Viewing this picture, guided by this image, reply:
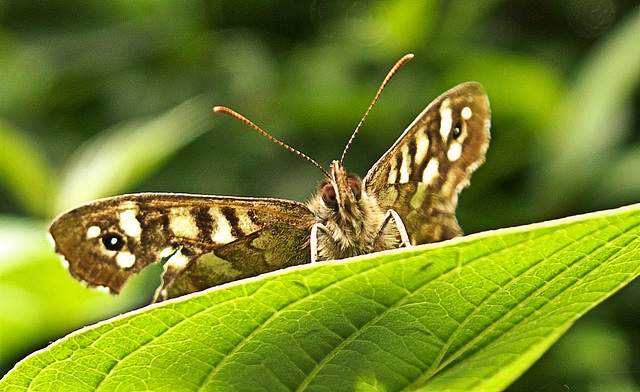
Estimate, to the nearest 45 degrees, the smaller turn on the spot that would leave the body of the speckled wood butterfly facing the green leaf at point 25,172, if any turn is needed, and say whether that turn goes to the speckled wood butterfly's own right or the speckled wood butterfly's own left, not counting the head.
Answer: approximately 135° to the speckled wood butterfly's own right

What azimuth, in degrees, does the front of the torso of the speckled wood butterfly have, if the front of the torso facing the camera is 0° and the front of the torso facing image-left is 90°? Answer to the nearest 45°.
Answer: approximately 0°

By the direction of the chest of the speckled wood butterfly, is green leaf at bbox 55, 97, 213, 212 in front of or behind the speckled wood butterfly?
behind
